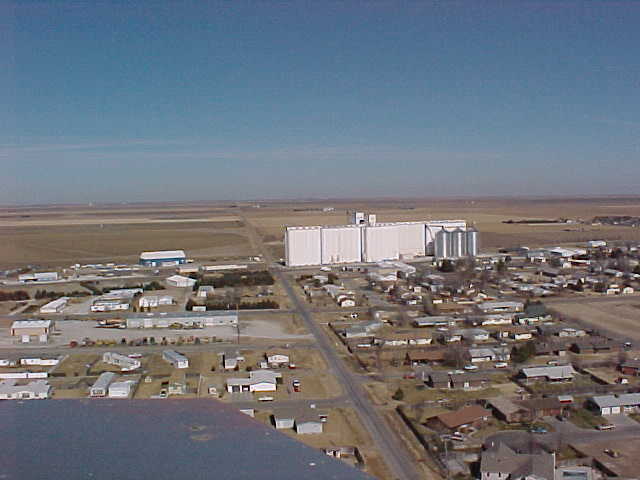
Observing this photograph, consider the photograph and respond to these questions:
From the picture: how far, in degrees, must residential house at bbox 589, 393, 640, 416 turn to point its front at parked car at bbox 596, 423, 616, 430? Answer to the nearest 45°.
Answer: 0° — it already faces it

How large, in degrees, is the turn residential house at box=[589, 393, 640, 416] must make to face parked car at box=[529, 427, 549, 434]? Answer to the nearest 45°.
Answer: approximately 45° to its right

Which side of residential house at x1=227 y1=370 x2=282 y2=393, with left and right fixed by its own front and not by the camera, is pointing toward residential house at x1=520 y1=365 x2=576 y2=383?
left

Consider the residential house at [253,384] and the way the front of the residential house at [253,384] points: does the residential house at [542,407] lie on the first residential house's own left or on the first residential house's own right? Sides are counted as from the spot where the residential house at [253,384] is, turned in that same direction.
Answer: on the first residential house's own left

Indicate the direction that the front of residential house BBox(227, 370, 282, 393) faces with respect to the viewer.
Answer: facing the viewer

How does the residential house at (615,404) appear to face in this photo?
toward the camera

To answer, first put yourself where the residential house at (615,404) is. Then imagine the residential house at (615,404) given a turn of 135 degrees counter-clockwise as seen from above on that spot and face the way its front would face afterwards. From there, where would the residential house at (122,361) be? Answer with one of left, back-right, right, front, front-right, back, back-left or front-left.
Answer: back-left

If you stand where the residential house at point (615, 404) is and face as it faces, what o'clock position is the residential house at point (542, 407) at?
the residential house at point (542, 407) is roughly at 2 o'clock from the residential house at point (615, 404).

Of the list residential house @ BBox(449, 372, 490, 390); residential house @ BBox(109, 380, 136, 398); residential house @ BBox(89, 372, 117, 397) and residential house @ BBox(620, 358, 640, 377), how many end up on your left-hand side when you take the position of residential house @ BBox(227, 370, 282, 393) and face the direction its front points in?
2

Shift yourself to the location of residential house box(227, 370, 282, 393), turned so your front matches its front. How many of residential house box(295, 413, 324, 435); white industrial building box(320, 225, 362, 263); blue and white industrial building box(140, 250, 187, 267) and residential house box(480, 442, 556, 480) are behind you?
2

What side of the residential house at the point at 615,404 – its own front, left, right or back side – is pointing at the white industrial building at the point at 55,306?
right

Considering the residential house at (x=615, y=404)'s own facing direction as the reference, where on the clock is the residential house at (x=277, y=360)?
the residential house at (x=277, y=360) is roughly at 3 o'clock from the residential house at (x=615, y=404).

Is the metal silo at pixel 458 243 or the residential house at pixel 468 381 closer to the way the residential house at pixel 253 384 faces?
the residential house

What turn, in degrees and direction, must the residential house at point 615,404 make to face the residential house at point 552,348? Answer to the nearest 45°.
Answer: approximately 180°

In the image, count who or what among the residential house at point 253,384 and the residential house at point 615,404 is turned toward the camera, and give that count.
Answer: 2

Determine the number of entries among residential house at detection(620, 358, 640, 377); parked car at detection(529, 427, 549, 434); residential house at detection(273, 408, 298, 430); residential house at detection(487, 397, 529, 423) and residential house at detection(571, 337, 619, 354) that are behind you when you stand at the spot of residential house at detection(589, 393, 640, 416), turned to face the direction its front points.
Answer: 2

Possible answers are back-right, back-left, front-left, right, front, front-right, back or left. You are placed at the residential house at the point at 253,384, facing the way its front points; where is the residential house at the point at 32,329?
back-right

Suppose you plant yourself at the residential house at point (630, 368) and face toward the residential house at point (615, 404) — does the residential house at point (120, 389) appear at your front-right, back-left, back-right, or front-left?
front-right
